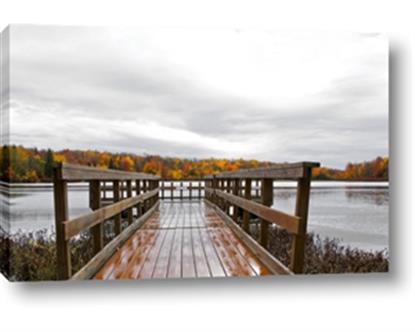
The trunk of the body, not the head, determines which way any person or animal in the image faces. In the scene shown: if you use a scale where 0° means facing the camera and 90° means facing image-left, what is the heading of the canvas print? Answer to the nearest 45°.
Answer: approximately 0°
